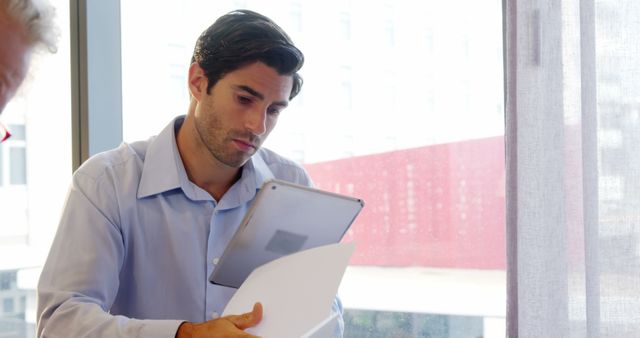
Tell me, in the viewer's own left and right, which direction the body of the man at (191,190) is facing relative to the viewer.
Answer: facing the viewer and to the right of the viewer

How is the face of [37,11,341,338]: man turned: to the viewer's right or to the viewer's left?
to the viewer's right

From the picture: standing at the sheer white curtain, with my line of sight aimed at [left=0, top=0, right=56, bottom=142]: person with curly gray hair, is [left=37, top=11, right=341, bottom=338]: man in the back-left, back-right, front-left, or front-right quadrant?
front-right
